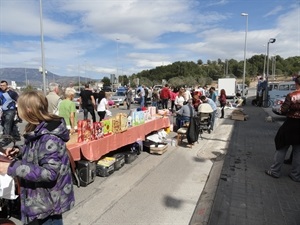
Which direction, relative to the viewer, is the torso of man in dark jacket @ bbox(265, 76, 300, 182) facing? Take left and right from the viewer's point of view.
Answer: facing away from the viewer and to the left of the viewer

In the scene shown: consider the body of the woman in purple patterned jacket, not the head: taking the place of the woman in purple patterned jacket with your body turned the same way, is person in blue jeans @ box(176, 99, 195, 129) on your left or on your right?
on your right

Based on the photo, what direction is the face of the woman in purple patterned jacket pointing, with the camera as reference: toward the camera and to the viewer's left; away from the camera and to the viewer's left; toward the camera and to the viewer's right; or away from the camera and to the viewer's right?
away from the camera and to the viewer's left

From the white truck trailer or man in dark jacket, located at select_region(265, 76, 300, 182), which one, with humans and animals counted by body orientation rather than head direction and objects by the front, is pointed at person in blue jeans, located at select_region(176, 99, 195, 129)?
the man in dark jacket
